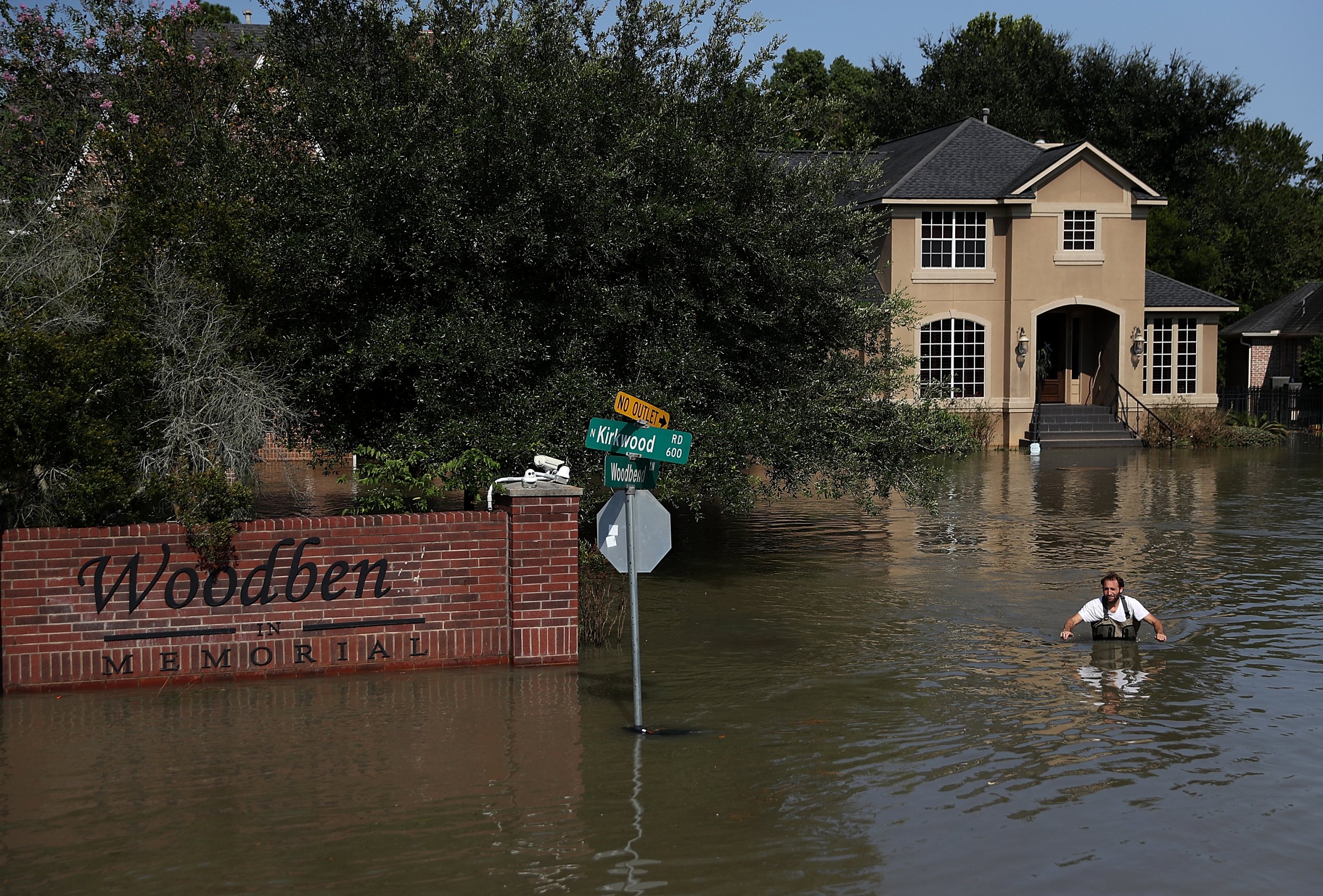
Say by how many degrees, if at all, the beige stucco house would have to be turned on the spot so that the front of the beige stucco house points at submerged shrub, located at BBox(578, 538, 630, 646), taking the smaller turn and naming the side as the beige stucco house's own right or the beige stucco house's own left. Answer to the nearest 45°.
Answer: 0° — it already faces it

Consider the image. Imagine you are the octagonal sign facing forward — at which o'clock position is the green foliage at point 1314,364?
The green foliage is roughly at 1 o'clock from the octagonal sign.

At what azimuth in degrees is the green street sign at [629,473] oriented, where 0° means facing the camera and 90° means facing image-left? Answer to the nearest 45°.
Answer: approximately 315°

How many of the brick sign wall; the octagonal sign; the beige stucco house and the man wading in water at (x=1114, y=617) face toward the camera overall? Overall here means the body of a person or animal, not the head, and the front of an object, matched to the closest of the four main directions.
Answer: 3

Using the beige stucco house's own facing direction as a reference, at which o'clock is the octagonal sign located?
The octagonal sign is roughly at 12 o'clock from the beige stucco house.

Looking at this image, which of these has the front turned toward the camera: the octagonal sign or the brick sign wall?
the brick sign wall

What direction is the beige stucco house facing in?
toward the camera

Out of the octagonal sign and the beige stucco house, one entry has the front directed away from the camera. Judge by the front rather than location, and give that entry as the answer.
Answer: the octagonal sign

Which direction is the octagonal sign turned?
away from the camera

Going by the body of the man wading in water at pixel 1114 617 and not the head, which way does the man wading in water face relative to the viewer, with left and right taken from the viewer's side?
facing the viewer

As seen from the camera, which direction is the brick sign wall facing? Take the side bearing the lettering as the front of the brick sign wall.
toward the camera

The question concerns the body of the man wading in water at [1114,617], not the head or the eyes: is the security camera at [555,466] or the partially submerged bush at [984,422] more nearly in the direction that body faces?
the security camera

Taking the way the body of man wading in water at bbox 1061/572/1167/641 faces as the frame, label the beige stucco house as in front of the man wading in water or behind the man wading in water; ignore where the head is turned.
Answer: behind

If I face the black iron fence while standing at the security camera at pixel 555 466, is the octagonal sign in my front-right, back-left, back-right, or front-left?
back-right

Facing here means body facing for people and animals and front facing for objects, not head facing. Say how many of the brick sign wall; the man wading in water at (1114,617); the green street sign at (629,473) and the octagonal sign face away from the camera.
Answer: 1

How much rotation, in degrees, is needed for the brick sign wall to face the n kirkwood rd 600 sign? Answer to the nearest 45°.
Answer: approximately 45° to its left
